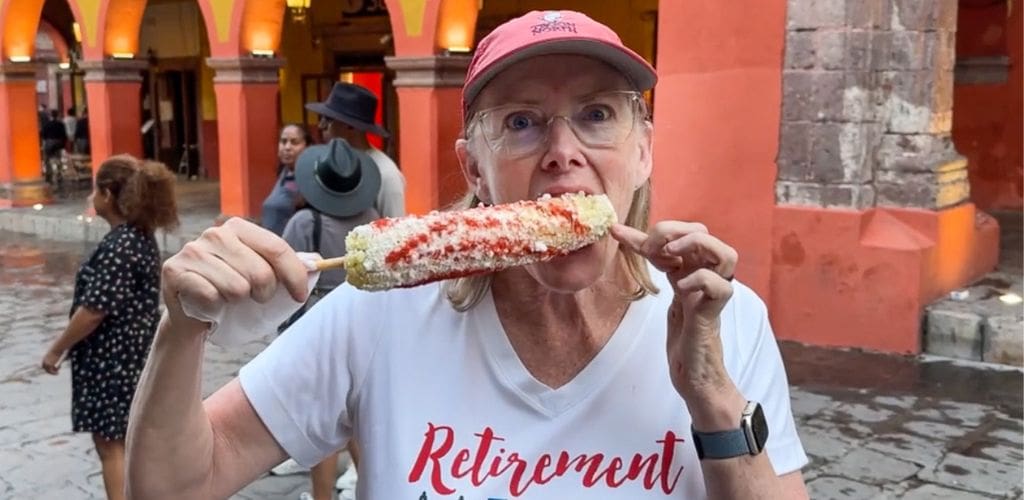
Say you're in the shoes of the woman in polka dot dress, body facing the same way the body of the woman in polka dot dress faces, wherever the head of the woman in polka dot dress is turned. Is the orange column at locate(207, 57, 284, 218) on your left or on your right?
on your right

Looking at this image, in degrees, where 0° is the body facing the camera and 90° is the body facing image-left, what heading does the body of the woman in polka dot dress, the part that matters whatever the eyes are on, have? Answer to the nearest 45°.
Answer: approximately 90°

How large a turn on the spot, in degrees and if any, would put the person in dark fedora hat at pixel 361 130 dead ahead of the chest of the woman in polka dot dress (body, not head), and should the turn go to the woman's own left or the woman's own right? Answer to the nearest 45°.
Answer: approximately 135° to the woman's own right

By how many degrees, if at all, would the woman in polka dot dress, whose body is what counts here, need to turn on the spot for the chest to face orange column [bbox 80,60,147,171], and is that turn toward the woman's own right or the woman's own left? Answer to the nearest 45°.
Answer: approximately 90° to the woman's own right

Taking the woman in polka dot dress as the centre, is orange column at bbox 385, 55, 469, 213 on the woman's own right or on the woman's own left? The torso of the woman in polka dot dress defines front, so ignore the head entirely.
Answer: on the woman's own right
